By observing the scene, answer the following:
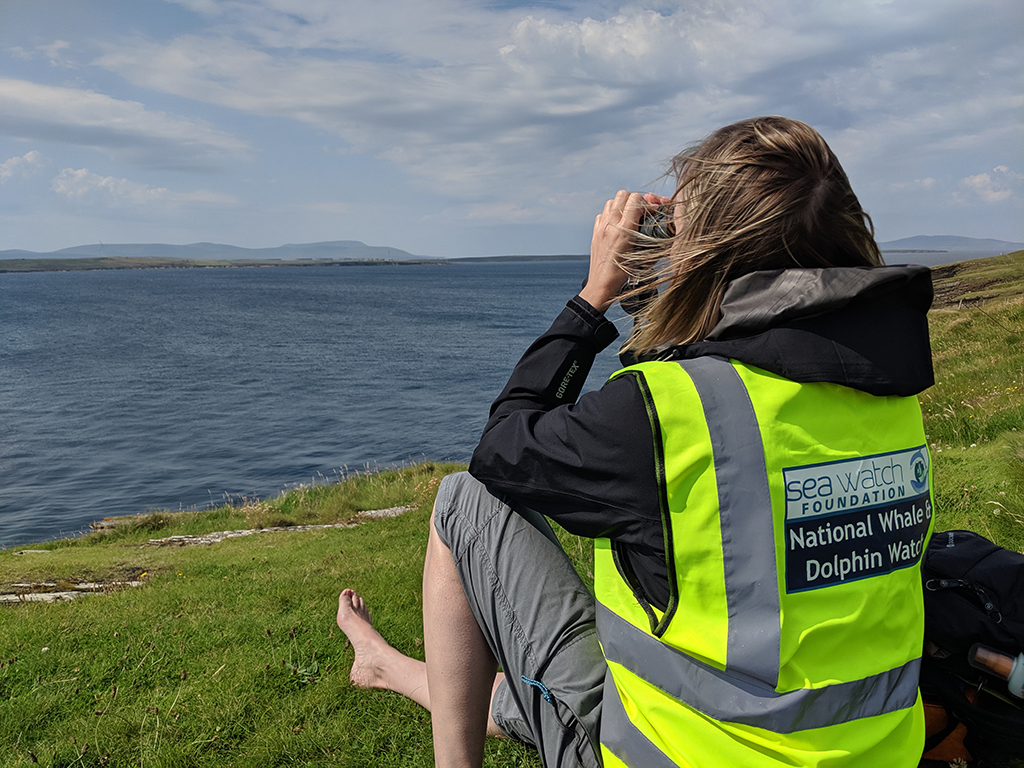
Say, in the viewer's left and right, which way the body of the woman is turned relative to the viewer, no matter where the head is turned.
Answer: facing away from the viewer and to the left of the viewer

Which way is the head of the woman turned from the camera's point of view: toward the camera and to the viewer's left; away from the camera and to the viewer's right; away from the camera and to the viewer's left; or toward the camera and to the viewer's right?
away from the camera and to the viewer's left

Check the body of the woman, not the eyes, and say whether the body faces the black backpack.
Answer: no
